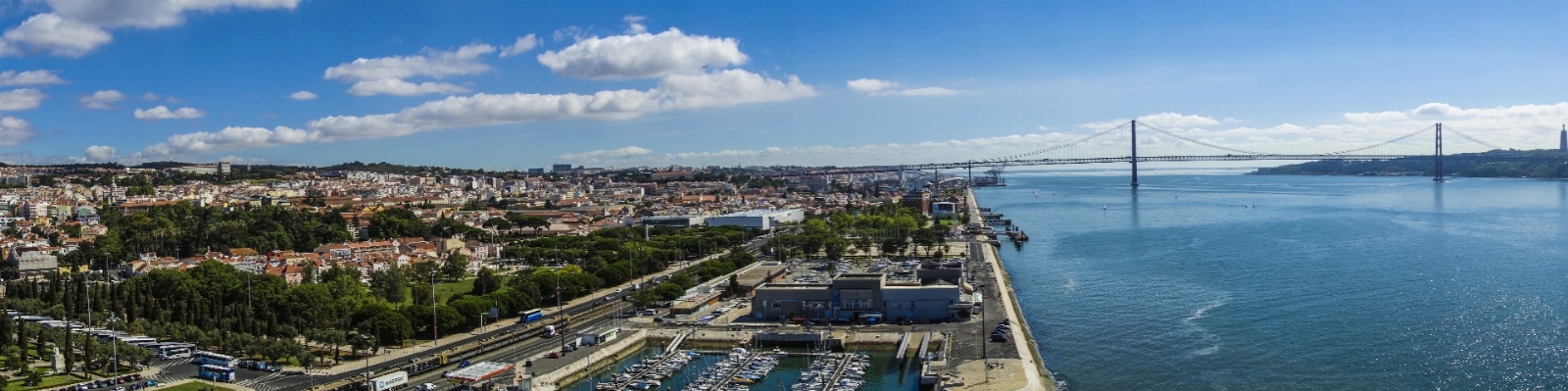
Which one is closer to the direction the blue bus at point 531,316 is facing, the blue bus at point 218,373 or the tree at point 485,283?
the blue bus

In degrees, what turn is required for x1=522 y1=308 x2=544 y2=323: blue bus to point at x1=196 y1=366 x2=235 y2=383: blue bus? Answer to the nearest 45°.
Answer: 0° — it already faces it
